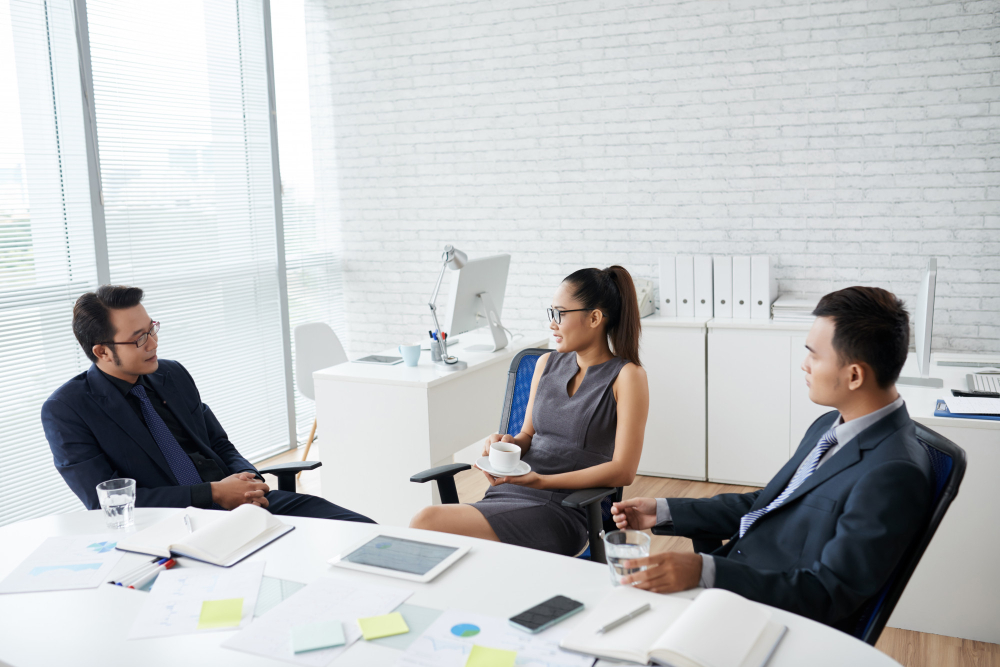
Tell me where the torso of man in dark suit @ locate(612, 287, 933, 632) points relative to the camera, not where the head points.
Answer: to the viewer's left

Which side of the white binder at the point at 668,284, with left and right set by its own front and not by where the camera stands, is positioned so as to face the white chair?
right

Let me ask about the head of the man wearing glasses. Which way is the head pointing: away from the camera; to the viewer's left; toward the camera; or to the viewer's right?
to the viewer's right

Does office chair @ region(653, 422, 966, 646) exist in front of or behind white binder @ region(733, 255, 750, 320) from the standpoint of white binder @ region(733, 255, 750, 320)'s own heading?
in front

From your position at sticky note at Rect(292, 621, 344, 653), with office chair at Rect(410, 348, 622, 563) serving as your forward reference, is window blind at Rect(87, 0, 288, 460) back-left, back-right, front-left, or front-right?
front-left

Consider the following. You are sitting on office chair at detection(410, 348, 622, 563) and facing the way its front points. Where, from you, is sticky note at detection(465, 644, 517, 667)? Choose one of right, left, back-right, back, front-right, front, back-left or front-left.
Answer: front-left

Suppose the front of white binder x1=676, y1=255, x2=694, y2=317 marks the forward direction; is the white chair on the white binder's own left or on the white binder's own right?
on the white binder's own right

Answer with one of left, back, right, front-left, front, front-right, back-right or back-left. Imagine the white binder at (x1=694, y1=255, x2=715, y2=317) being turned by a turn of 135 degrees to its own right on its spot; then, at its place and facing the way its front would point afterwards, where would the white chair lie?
front-left

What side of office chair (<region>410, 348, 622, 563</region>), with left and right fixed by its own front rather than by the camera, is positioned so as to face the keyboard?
back

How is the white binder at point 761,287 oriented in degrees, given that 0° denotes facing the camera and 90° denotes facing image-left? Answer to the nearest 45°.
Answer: approximately 0°

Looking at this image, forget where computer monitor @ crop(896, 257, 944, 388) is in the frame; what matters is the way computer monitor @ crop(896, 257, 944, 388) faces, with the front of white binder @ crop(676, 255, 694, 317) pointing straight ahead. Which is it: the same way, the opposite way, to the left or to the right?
to the left

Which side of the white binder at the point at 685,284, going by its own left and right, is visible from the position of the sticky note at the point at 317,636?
front

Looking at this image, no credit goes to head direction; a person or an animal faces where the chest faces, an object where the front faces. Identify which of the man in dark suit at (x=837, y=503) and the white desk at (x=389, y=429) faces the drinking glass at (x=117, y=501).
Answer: the man in dark suit

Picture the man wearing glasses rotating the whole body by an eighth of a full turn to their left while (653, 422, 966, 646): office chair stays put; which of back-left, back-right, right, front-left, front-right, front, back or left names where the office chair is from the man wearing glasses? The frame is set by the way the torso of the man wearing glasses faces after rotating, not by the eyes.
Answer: front-right

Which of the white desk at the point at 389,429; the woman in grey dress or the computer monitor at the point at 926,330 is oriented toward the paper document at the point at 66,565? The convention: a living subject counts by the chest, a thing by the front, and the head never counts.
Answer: the woman in grey dress

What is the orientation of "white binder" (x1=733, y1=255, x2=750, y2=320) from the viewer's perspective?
toward the camera

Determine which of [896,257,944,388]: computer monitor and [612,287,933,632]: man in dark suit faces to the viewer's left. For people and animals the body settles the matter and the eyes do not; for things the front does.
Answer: the man in dark suit

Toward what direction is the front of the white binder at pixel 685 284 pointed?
toward the camera
